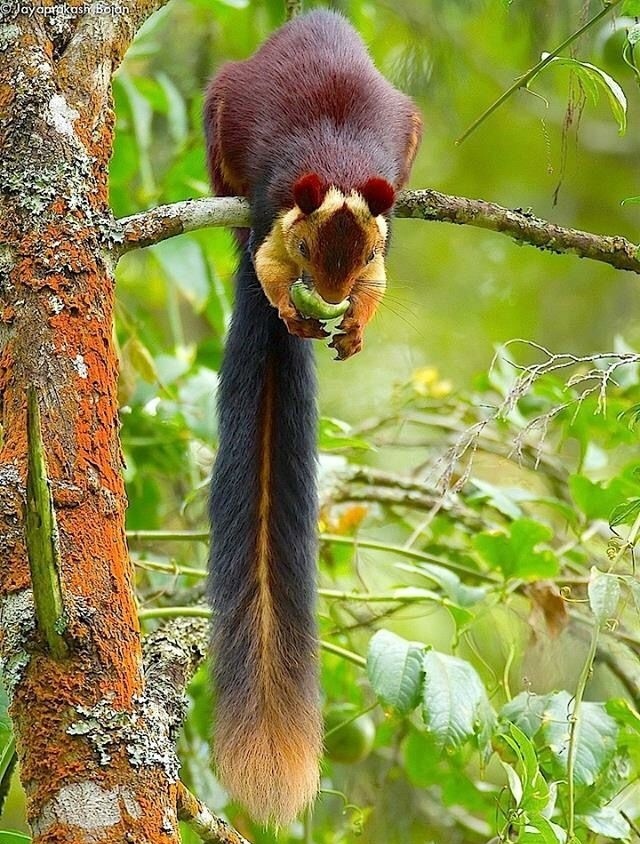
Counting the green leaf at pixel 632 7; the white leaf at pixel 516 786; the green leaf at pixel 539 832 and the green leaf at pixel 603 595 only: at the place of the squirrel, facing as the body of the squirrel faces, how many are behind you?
4

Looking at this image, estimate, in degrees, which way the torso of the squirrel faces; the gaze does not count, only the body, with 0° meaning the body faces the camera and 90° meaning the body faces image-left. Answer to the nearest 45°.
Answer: approximately 0°
